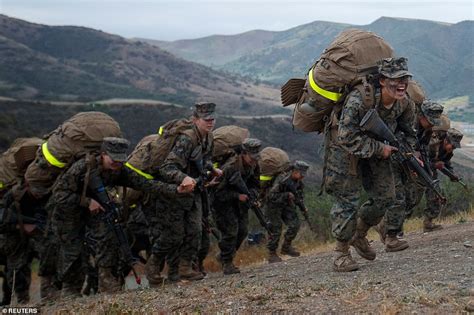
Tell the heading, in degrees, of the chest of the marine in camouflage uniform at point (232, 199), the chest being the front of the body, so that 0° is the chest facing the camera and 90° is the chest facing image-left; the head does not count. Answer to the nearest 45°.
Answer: approximately 315°

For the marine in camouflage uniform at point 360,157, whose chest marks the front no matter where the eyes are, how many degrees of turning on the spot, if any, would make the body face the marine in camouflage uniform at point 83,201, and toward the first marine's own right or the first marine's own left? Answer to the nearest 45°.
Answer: approximately 135° to the first marine's own right

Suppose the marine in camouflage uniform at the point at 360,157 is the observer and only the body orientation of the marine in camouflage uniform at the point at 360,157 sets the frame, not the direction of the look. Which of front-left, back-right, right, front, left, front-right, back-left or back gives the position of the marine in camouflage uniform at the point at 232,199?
back

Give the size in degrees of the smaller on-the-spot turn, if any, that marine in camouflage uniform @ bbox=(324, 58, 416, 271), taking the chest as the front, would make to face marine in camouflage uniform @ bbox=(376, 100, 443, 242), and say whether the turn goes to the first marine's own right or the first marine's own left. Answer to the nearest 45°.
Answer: approximately 135° to the first marine's own left

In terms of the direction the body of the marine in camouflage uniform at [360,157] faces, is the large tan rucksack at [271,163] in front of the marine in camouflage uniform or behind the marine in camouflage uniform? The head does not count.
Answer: behind

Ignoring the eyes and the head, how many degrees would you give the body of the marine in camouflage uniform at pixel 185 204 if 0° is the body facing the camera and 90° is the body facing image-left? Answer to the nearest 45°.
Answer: approximately 315°

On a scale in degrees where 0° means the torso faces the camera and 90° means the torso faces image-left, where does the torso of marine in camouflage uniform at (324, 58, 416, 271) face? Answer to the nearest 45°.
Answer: approximately 315°
